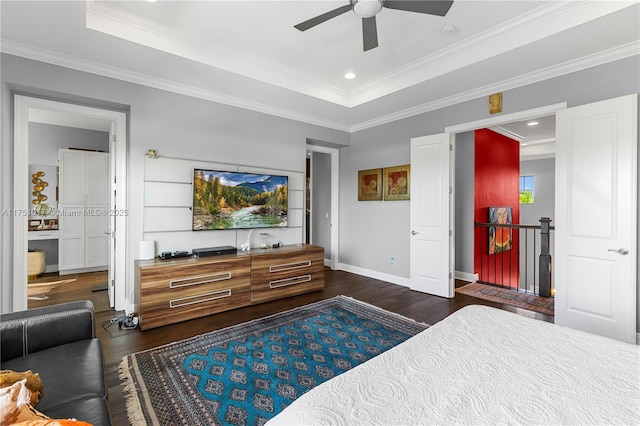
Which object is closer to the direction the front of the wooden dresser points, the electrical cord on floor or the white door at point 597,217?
the white door

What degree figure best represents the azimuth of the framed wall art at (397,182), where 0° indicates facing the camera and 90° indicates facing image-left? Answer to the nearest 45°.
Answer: approximately 45°

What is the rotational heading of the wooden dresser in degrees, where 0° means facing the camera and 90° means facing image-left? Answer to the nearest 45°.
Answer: approximately 315°

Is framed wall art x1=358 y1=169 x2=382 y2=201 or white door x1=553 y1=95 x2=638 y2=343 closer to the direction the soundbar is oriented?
the white door

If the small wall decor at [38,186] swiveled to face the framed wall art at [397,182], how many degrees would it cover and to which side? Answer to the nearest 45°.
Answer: approximately 45° to its left

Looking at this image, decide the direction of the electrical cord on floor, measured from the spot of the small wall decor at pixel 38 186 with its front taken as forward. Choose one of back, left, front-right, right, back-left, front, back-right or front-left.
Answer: front

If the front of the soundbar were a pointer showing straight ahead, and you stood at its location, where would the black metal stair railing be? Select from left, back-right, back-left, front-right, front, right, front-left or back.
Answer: front-left

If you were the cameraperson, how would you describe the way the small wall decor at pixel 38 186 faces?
facing the viewer

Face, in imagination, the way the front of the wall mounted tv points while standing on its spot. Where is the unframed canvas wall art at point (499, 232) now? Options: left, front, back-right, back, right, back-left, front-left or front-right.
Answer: front-left

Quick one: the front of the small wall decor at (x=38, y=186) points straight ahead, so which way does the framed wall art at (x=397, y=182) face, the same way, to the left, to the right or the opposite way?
to the right

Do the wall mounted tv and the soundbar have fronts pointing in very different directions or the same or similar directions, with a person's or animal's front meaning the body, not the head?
same or similar directions

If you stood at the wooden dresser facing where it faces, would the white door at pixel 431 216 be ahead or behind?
ahead

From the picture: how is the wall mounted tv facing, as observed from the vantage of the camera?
facing the viewer and to the right of the viewer

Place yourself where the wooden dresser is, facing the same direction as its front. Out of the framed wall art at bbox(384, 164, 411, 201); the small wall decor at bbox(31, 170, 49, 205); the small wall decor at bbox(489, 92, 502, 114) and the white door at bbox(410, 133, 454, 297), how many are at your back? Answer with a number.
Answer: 1

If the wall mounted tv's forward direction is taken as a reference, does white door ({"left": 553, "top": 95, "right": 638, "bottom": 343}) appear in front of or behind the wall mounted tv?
in front

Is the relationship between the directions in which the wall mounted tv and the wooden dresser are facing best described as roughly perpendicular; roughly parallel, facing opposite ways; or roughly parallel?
roughly parallel
